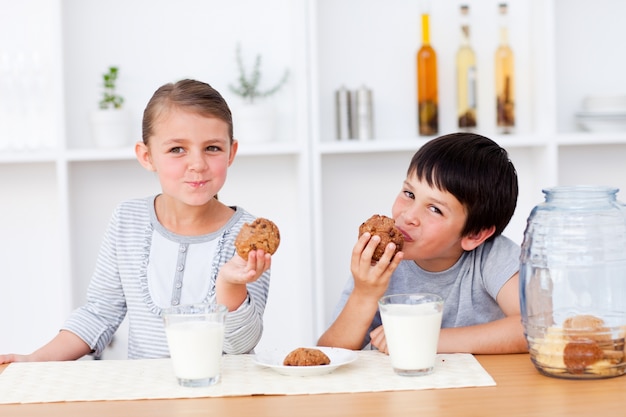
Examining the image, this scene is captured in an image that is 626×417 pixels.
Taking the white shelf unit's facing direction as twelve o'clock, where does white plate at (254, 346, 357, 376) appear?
The white plate is roughly at 12 o'clock from the white shelf unit.

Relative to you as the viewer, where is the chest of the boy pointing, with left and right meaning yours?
facing the viewer and to the left of the viewer

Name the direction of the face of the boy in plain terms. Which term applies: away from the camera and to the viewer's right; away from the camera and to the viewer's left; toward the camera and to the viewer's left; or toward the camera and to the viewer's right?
toward the camera and to the viewer's left

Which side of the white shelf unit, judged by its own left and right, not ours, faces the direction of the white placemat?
front

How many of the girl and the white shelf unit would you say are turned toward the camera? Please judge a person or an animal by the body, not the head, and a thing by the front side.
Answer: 2

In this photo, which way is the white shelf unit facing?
toward the camera

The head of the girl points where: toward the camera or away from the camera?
toward the camera

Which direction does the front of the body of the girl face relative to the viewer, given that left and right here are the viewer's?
facing the viewer

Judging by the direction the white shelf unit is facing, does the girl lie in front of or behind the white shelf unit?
in front
